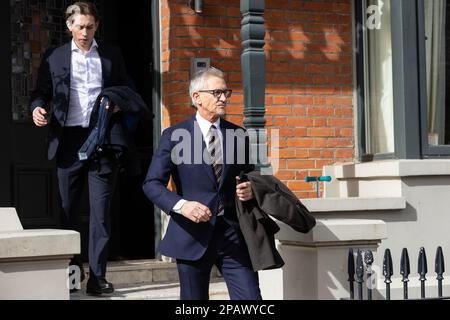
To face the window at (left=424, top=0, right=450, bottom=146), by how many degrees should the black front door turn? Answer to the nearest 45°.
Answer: approximately 90° to its left

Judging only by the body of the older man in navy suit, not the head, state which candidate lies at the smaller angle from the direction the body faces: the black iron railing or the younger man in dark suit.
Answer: the black iron railing

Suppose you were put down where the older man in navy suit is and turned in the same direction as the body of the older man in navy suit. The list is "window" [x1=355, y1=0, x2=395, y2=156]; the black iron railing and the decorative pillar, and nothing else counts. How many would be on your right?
0

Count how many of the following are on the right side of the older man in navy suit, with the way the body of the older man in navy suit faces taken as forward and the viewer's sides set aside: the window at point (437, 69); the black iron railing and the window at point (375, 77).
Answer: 0

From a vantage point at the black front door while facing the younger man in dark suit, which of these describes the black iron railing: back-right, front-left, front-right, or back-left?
front-left

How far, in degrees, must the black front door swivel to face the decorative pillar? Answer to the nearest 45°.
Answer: approximately 45° to its left

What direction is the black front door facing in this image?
toward the camera

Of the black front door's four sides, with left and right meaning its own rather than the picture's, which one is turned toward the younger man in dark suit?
front

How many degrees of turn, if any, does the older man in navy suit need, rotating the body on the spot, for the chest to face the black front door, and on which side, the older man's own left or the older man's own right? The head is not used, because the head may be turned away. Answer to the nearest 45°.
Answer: approximately 180°

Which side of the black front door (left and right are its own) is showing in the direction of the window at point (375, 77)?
left

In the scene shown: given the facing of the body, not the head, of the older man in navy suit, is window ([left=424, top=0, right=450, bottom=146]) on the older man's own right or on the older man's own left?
on the older man's own left

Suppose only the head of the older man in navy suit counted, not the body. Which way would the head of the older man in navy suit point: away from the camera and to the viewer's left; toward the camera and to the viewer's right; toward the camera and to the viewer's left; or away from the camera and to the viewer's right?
toward the camera and to the viewer's right

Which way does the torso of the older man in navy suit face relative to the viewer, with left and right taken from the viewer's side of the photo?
facing the viewer and to the right of the viewer

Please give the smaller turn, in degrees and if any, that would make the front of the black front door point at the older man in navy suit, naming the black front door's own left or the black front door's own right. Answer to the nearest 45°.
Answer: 0° — it already faces them

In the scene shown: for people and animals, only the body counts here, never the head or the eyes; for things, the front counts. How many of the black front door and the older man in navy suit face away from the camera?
0

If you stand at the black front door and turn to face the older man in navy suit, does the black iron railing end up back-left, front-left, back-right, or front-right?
front-left
